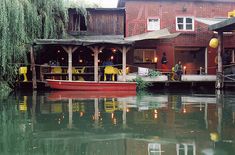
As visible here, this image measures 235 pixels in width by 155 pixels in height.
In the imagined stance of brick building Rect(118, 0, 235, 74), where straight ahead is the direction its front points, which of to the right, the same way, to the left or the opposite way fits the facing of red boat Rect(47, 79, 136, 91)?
to the right

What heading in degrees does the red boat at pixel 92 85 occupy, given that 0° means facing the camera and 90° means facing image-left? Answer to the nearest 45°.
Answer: approximately 90°

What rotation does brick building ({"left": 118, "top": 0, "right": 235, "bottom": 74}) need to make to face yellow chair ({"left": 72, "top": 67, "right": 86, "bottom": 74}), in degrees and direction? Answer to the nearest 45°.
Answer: approximately 45° to its right

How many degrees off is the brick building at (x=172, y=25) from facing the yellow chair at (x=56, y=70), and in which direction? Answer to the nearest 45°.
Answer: approximately 45° to its right

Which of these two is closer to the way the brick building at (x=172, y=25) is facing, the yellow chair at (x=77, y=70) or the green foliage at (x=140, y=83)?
the green foliage

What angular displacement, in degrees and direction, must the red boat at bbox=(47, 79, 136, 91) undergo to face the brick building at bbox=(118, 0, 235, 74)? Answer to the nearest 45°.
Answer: approximately 135° to its right

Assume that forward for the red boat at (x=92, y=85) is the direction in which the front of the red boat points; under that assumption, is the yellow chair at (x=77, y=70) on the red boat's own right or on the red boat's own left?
on the red boat's own right

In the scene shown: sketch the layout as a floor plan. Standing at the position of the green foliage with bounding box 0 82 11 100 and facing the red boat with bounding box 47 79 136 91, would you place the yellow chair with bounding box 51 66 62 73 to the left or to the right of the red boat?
left
